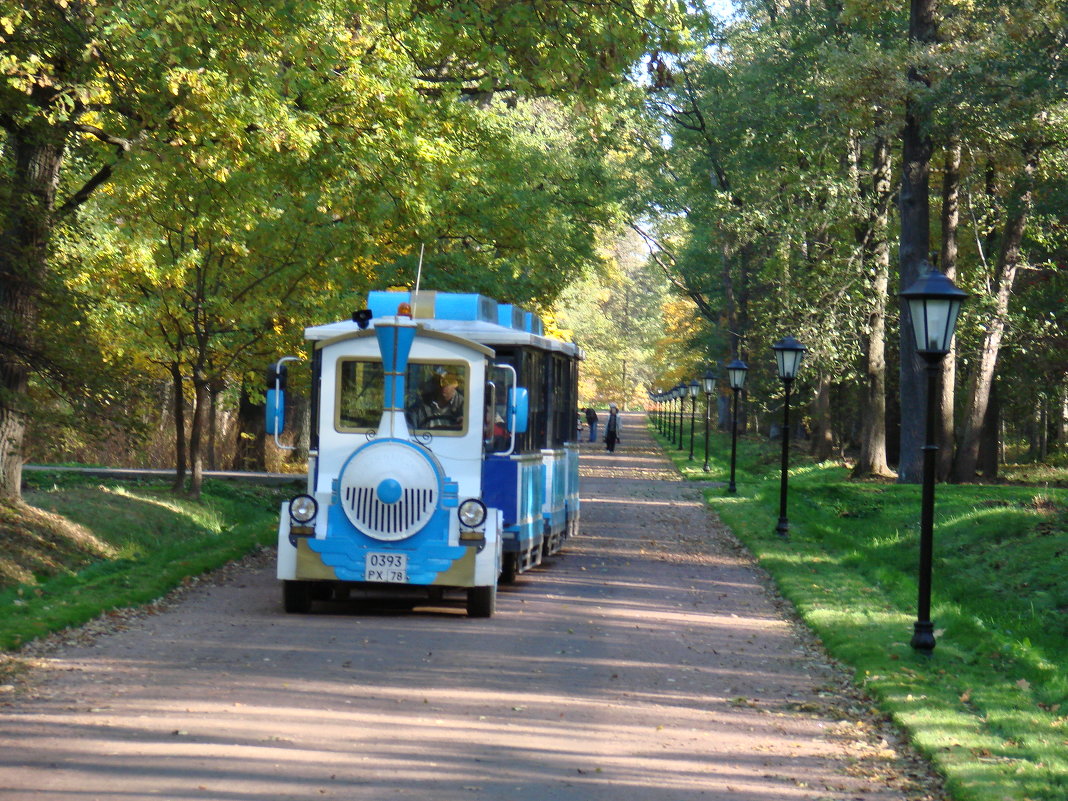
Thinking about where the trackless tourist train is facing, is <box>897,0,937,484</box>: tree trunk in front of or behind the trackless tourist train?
behind

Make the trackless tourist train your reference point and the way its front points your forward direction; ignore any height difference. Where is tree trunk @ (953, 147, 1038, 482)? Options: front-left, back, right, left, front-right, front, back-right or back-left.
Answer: back-left

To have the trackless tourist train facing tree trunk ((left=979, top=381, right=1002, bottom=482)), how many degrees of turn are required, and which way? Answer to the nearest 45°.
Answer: approximately 135° to its left

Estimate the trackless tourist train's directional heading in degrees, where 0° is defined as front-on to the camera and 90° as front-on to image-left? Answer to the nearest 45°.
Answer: approximately 0°

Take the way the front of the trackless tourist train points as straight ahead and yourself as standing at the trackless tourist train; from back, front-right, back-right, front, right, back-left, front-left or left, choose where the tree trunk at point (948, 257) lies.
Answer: back-left

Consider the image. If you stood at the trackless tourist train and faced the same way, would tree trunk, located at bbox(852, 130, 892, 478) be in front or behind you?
behind

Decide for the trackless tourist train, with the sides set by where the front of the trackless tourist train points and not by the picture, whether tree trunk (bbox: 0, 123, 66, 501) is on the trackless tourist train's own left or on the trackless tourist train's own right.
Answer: on the trackless tourist train's own right

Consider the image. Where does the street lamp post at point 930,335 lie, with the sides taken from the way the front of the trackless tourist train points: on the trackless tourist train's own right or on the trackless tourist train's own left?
on the trackless tourist train's own left

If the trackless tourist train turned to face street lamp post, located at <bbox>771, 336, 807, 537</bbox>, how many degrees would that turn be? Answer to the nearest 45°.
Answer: approximately 135° to its left

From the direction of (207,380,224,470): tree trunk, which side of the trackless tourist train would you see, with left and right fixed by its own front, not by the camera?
back
